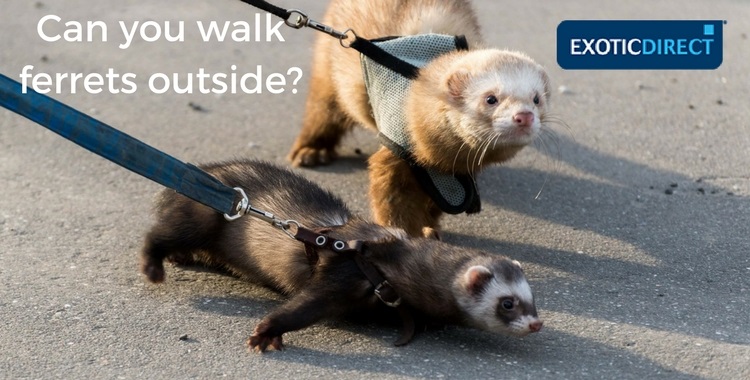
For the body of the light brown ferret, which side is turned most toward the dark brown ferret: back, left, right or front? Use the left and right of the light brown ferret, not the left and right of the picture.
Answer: right

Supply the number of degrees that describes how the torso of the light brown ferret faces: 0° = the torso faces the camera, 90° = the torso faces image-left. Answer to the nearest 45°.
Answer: approximately 315°

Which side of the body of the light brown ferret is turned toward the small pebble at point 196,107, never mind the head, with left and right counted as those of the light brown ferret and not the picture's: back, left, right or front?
back

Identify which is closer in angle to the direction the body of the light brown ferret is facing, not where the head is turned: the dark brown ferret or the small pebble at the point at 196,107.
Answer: the dark brown ferret
